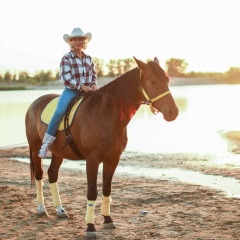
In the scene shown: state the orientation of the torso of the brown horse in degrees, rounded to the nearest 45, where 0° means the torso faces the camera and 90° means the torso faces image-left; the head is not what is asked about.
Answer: approximately 315°
